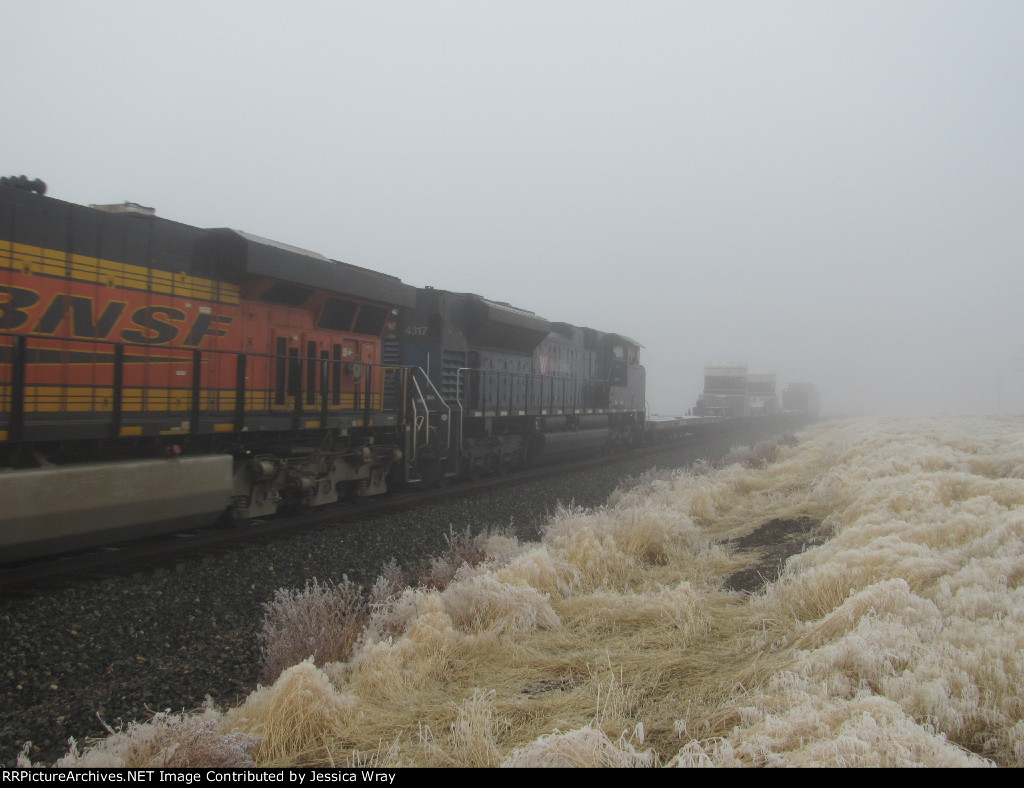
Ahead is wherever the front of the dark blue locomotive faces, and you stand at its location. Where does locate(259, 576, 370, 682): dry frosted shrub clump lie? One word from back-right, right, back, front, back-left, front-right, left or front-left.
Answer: back-right

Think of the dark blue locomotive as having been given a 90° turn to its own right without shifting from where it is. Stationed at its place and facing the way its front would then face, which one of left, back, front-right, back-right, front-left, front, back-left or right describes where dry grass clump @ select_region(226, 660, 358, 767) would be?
front-right

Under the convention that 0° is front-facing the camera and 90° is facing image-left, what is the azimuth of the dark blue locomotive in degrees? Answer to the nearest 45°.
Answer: approximately 225°

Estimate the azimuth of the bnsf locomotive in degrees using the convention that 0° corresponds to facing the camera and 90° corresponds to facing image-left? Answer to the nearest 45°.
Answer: approximately 45°

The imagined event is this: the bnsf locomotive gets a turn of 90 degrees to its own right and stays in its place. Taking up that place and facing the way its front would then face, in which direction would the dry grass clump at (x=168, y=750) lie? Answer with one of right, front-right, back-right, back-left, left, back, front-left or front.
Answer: back-left

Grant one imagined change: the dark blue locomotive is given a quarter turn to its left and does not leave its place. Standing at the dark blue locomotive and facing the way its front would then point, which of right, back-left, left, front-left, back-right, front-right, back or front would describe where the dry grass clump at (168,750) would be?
back-left
